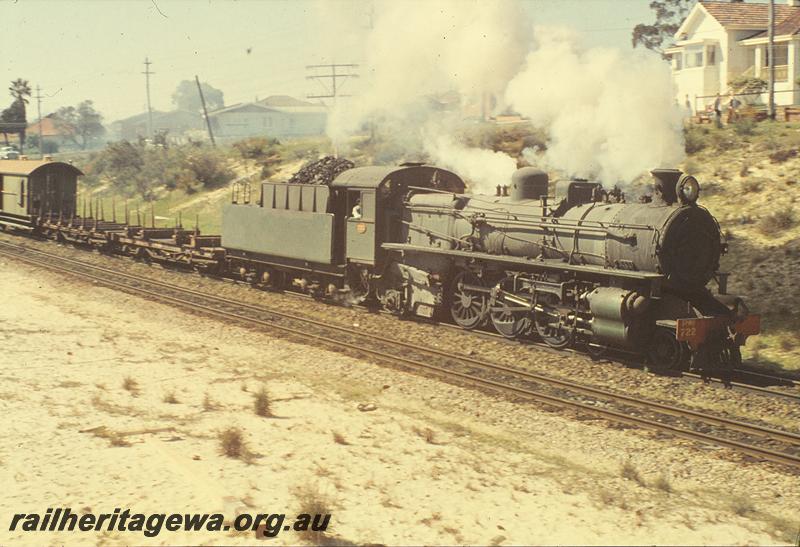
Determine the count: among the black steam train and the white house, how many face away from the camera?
0

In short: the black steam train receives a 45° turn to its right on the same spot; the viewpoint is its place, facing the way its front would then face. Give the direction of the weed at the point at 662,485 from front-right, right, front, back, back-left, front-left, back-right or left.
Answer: front

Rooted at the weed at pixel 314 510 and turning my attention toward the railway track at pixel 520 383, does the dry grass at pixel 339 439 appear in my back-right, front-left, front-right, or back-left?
front-left

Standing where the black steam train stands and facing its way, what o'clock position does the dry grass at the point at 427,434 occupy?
The dry grass is roughly at 2 o'clock from the black steam train.

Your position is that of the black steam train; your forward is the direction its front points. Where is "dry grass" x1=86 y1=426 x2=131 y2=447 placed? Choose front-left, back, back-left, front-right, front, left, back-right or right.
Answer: right

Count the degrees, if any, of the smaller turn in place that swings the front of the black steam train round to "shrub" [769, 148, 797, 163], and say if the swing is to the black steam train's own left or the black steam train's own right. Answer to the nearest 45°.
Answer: approximately 90° to the black steam train's own left

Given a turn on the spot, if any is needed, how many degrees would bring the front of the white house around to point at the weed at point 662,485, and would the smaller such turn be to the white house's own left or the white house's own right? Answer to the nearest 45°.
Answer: approximately 45° to the white house's own left

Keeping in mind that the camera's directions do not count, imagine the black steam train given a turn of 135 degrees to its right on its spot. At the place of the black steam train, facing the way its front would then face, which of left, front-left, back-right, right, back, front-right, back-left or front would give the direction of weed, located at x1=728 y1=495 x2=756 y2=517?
left

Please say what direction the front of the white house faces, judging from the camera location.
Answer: facing the viewer and to the left of the viewer

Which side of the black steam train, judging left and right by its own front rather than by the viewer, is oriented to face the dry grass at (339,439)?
right

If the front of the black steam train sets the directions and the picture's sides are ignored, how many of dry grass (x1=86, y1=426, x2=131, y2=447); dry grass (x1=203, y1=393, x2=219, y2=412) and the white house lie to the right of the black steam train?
2

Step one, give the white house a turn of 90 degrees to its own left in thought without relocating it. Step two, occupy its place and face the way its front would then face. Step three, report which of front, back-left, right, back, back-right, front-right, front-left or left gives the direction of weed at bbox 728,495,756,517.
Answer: front-right

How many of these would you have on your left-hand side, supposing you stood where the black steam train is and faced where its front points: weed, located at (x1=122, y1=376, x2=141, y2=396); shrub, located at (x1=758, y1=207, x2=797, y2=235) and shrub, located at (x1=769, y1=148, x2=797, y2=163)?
2

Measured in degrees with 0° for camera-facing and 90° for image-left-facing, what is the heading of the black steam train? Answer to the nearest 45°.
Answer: approximately 315°

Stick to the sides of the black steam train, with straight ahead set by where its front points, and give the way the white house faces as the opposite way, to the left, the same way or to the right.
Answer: to the right

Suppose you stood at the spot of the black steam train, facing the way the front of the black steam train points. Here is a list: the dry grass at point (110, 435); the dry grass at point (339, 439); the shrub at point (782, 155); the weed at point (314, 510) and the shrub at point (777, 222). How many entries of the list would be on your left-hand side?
2
